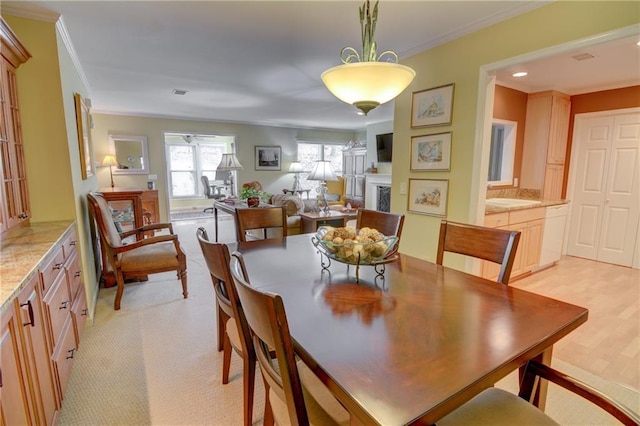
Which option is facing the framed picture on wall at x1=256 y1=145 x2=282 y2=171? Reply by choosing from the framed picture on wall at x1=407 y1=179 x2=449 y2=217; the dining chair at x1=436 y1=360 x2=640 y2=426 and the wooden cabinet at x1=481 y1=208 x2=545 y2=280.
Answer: the dining chair

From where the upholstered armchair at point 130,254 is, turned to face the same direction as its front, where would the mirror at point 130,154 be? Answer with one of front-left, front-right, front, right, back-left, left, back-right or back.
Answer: left

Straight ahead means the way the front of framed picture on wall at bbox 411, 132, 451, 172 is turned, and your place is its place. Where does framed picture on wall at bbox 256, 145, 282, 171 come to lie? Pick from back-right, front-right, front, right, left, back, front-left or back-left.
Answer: right

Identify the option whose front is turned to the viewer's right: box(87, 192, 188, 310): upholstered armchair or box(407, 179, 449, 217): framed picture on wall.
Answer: the upholstered armchair

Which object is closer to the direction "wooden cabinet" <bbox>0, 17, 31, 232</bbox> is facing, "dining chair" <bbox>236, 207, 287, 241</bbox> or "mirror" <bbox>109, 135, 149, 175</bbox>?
the dining chair

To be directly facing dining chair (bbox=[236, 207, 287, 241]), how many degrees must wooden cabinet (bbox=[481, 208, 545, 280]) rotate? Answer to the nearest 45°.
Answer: approximately 90° to its right

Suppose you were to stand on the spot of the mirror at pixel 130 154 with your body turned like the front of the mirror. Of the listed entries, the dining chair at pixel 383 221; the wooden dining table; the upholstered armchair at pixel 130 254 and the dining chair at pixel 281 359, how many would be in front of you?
4

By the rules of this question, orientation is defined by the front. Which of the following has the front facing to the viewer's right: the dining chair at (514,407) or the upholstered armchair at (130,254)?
the upholstered armchair

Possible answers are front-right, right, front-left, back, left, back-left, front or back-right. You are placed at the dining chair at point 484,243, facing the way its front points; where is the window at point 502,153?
back-right
